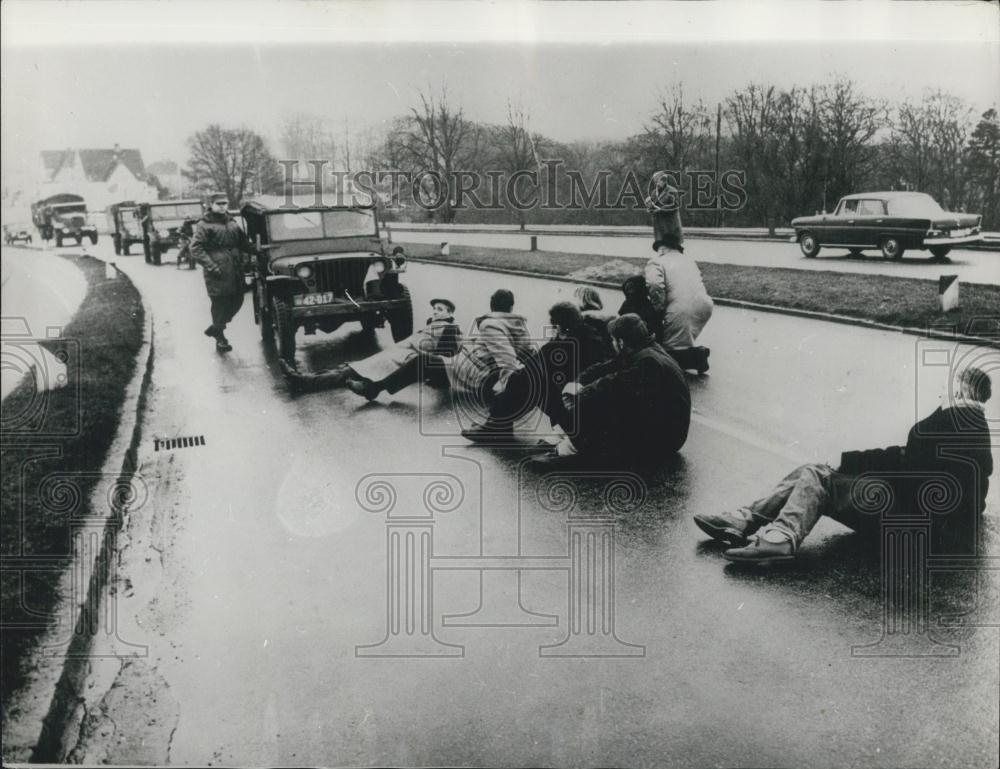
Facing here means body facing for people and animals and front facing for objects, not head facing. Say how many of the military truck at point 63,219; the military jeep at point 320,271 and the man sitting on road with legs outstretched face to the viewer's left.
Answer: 1

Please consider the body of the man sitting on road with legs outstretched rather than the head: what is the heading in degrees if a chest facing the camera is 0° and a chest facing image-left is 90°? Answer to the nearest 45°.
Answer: approximately 90°

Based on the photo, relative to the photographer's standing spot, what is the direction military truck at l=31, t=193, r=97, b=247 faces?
facing the viewer and to the right of the viewer

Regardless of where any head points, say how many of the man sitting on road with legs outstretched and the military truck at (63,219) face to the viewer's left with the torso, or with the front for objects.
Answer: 1
